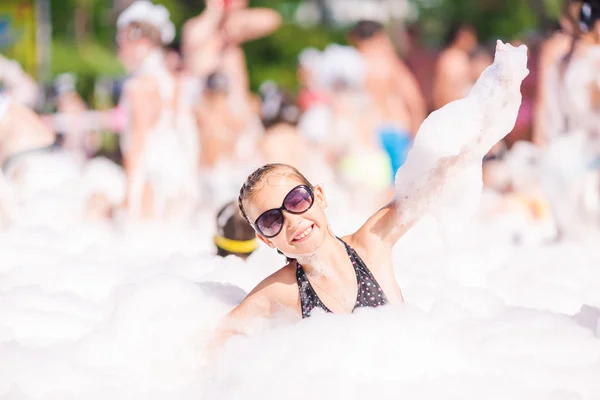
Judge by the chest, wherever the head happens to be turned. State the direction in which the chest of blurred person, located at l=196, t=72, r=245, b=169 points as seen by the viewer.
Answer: away from the camera

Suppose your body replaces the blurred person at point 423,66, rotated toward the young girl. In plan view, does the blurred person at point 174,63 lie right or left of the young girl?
right

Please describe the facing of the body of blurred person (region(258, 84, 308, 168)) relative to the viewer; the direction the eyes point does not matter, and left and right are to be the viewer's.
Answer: facing away from the viewer

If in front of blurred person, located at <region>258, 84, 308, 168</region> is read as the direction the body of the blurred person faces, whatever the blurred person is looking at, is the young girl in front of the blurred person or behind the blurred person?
behind

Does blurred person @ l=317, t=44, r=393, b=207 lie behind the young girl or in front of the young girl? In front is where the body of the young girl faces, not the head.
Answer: behind

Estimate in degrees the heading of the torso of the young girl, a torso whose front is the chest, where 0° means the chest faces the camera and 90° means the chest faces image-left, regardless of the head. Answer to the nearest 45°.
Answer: approximately 0°

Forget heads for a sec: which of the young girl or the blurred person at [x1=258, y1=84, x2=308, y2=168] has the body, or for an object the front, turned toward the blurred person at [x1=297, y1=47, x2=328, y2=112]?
the blurred person at [x1=258, y1=84, x2=308, y2=168]

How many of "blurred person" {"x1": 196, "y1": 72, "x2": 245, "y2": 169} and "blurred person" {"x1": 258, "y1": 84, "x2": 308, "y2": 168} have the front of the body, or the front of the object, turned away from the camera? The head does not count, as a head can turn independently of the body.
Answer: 2

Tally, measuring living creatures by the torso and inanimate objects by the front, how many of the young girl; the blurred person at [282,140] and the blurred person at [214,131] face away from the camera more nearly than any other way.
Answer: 2
